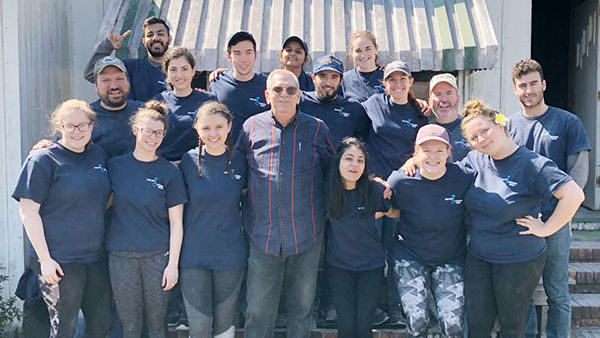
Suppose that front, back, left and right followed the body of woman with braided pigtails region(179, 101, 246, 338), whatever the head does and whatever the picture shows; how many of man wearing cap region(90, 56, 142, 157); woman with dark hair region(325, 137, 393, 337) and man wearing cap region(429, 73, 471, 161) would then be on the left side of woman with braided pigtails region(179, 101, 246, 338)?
2

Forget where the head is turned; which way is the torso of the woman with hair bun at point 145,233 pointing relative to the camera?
toward the camera

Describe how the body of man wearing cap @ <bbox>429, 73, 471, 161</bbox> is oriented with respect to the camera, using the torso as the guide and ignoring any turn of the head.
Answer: toward the camera

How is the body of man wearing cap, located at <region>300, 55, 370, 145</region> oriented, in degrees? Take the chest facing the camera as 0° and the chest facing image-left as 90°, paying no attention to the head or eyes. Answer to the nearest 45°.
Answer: approximately 0°

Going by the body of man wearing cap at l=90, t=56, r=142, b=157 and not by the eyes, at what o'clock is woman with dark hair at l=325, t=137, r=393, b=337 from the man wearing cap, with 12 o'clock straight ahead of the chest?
The woman with dark hair is roughly at 10 o'clock from the man wearing cap.

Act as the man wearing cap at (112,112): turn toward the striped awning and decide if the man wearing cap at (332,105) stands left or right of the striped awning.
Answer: right

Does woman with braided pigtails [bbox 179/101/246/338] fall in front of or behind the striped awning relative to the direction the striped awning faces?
in front

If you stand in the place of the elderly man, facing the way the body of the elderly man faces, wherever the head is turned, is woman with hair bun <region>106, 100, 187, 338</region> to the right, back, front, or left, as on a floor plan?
right

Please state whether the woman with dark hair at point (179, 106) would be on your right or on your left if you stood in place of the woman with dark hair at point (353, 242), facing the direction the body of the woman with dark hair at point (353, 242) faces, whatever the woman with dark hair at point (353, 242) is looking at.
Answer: on your right

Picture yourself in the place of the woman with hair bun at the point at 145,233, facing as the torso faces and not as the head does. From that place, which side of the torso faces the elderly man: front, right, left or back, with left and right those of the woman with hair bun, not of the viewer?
left

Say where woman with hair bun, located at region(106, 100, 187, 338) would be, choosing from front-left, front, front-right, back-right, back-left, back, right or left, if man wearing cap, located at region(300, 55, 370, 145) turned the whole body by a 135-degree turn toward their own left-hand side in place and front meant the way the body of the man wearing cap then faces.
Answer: back

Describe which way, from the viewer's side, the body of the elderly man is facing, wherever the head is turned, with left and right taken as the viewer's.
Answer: facing the viewer
